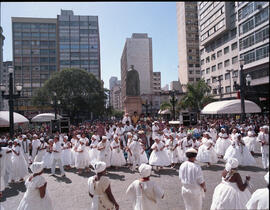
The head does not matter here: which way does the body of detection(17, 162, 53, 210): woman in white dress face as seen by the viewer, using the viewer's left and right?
facing away from the viewer and to the right of the viewer

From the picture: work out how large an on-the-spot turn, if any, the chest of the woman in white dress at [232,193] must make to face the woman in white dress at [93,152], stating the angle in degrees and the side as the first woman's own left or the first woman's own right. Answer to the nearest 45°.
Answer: approximately 90° to the first woman's own left

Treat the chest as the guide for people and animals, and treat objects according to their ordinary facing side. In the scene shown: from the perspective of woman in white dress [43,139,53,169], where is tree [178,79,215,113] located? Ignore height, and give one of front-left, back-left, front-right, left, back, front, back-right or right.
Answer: left

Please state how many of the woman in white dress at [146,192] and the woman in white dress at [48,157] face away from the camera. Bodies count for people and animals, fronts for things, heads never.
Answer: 1

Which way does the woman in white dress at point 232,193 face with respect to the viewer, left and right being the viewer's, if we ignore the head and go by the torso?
facing away from the viewer and to the right of the viewer

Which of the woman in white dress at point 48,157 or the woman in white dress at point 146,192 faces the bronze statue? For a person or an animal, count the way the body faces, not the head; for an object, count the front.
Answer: the woman in white dress at point 146,192

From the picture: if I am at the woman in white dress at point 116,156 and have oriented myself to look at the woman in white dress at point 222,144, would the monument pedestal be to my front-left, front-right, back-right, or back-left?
front-left

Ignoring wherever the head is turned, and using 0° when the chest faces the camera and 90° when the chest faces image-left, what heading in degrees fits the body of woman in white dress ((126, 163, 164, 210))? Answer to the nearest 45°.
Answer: approximately 180°

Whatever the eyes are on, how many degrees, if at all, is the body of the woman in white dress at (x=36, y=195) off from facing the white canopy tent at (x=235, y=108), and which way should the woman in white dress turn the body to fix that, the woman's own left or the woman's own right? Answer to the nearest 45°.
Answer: approximately 45° to the woman's own right

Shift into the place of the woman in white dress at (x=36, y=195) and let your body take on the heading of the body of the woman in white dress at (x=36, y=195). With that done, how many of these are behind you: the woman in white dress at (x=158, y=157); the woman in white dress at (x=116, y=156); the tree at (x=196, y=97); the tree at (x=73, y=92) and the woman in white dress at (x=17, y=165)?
0

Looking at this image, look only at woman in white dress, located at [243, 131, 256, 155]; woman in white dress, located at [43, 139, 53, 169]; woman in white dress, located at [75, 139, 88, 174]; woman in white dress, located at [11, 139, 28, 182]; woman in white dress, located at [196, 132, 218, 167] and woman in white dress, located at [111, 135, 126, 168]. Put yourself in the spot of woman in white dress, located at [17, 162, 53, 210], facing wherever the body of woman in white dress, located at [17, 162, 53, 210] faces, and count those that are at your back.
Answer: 0

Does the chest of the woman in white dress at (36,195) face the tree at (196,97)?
yes

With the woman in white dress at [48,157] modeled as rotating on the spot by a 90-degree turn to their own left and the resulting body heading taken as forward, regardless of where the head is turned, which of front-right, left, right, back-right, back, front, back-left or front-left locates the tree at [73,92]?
front-left

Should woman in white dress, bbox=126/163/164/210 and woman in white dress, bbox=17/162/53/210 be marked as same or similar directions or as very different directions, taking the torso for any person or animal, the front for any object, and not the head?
same or similar directions

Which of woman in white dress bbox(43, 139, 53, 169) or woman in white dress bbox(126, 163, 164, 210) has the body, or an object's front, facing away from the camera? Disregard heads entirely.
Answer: woman in white dress bbox(126, 163, 164, 210)

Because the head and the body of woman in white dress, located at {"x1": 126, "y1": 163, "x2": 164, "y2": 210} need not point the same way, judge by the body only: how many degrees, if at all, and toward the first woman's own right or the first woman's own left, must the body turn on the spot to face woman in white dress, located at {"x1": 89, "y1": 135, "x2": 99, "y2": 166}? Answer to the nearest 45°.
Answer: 0° — they already face them

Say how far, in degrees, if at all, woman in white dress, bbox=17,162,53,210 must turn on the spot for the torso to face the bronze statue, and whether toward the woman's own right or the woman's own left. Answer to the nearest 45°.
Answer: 0° — they already face it
